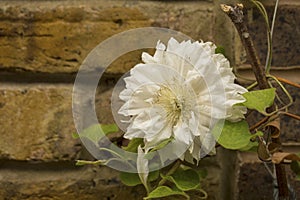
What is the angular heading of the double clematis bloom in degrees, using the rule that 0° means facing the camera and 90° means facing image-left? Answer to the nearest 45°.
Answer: approximately 0°
